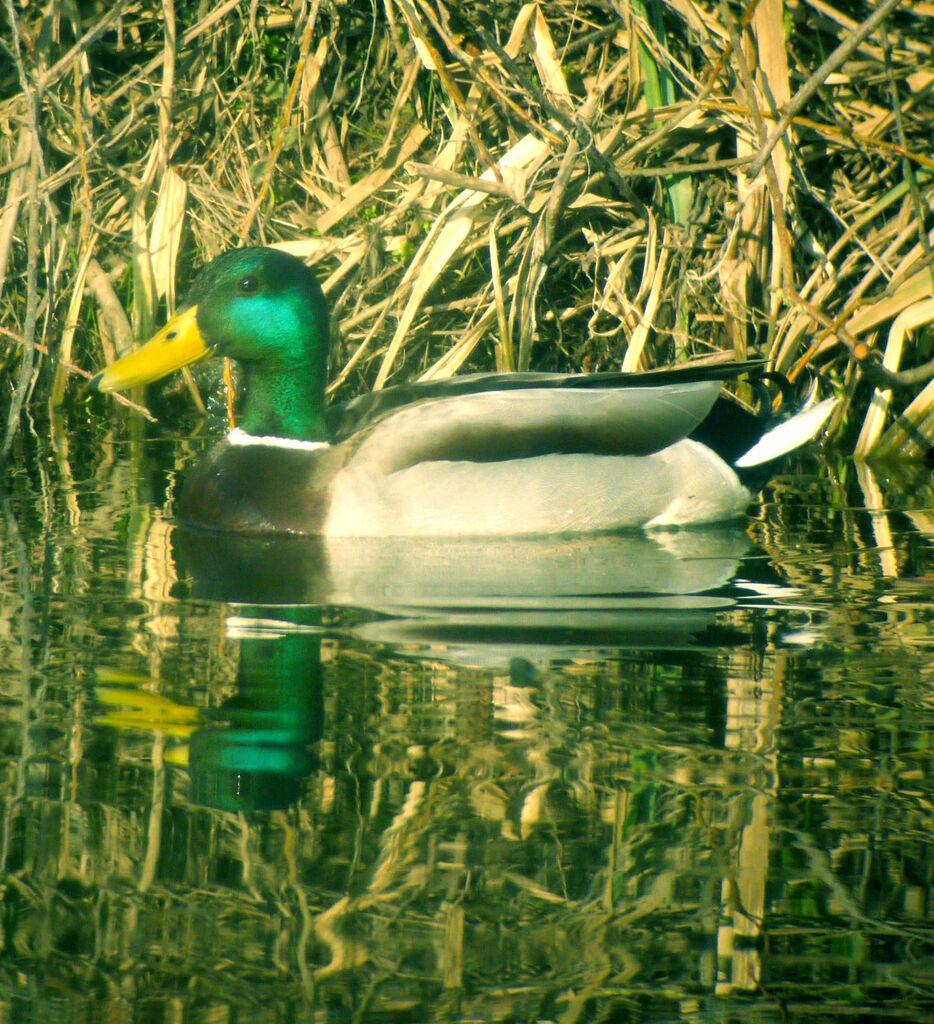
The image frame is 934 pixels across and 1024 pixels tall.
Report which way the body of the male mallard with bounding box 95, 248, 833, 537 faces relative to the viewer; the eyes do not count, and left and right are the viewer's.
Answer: facing to the left of the viewer
